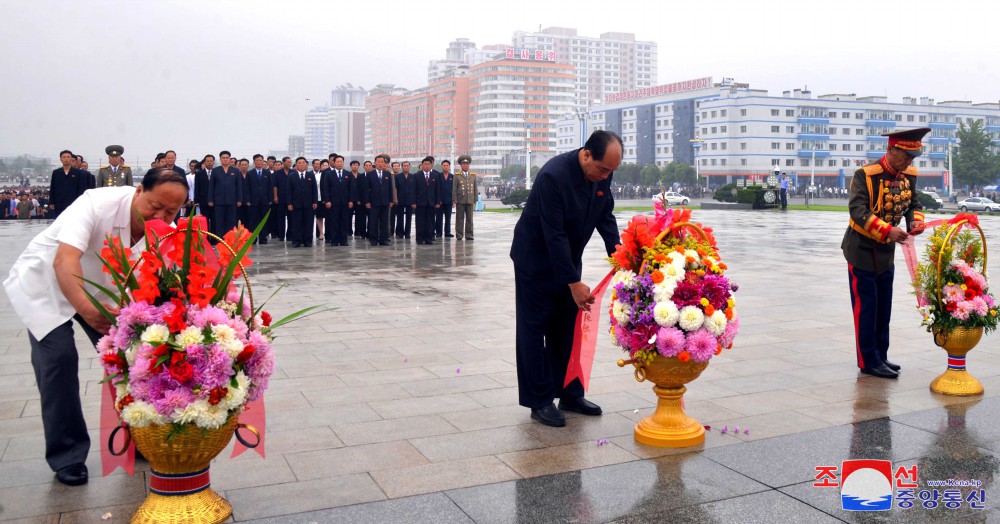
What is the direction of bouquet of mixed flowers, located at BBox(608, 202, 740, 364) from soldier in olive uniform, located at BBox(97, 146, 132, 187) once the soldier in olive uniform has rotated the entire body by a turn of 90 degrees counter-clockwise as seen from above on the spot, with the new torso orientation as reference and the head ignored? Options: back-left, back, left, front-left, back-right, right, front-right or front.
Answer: right

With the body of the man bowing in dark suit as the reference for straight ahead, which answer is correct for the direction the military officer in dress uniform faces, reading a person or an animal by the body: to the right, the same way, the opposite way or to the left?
the same way

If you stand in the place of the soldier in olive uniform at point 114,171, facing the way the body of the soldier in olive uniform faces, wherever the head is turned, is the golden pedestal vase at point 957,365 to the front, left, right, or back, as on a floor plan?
front

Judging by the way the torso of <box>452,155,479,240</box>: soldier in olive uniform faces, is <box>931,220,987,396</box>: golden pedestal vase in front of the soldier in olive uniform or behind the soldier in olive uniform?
in front

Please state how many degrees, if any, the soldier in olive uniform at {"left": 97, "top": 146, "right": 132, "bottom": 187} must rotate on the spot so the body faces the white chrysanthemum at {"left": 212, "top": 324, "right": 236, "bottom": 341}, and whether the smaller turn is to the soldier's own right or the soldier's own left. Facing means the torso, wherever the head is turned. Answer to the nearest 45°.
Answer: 0° — they already face it

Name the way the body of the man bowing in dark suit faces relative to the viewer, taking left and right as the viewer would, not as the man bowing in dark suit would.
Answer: facing the viewer and to the right of the viewer

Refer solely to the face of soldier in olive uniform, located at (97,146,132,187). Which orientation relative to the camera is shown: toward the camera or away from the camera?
toward the camera

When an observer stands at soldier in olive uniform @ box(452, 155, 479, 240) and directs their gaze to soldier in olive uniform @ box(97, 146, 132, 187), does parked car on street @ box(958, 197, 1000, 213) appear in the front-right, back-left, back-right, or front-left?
back-right

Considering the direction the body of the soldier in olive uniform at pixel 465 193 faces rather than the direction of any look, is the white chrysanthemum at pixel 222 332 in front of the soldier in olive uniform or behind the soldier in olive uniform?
in front

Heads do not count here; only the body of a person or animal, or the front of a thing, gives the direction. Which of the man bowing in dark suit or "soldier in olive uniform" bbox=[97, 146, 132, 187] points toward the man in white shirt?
the soldier in olive uniform

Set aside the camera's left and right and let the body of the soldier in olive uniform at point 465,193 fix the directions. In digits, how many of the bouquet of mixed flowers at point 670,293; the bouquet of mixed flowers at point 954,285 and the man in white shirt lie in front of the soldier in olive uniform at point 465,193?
3

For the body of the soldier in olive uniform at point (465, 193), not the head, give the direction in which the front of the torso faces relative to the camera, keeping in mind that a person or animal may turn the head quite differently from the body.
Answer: toward the camera

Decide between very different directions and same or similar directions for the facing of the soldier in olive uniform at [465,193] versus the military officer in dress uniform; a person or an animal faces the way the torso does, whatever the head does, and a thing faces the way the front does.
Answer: same or similar directions

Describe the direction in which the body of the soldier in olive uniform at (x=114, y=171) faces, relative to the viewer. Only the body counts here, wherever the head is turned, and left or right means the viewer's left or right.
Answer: facing the viewer

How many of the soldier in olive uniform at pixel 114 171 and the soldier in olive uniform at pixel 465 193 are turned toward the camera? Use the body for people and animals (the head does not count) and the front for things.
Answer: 2

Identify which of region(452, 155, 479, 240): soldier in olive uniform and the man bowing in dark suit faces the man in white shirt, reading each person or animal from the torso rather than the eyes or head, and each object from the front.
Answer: the soldier in olive uniform
